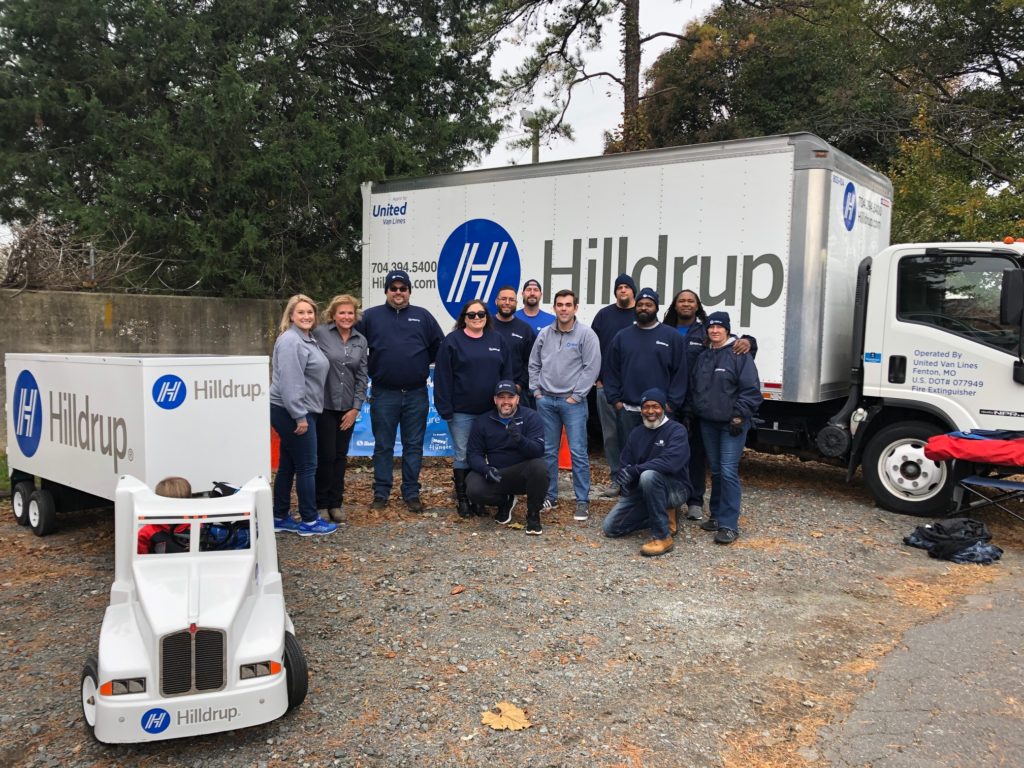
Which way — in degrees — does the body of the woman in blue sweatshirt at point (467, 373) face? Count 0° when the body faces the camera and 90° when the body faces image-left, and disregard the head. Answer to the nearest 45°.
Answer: approximately 0°

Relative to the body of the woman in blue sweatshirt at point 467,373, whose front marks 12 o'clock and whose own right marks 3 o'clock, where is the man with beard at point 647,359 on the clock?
The man with beard is roughly at 9 o'clock from the woman in blue sweatshirt.

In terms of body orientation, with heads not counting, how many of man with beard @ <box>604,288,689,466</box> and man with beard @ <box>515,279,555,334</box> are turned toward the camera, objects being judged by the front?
2

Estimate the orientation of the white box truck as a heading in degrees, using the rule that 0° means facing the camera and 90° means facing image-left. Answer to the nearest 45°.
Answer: approximately 315°

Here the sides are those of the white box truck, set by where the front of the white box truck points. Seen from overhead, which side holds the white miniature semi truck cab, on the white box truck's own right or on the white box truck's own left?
on the white box truck's own right

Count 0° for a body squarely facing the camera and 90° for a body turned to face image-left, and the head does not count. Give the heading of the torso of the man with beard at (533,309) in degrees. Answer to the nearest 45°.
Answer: approximately 0°

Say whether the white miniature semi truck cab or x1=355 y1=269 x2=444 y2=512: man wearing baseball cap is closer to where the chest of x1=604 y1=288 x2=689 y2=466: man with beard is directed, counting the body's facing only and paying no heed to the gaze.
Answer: the white miniature semi truck cab

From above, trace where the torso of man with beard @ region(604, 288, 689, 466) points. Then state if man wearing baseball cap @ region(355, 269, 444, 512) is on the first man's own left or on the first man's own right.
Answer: on the first man's own right

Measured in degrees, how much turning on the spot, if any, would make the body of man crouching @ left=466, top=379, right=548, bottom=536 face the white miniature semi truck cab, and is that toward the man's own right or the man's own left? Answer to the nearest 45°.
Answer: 0° — they already face it
